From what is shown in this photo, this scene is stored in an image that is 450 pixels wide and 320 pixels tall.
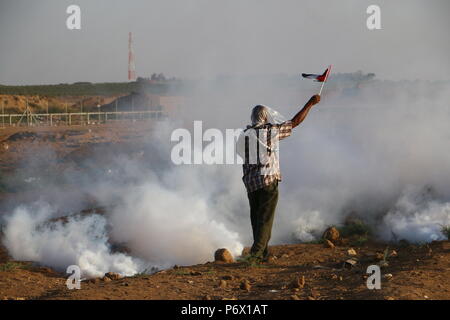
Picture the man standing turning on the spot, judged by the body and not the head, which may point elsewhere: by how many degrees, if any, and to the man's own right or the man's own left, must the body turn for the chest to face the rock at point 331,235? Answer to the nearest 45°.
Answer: approximately 45° to the man's own right

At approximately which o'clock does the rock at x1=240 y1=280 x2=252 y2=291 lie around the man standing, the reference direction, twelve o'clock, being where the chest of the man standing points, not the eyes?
The rock is roughly at 6 o'clock from the man standing.

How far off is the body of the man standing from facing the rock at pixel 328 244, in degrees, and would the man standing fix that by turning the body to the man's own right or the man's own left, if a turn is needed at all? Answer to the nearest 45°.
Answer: approximately 45° to the man's own right

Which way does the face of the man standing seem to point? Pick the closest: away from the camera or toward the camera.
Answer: away from the camera

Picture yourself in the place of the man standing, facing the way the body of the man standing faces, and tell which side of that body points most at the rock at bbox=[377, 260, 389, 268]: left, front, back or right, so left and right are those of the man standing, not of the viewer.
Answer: right

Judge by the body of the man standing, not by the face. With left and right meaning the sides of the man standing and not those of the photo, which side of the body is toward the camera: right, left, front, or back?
back

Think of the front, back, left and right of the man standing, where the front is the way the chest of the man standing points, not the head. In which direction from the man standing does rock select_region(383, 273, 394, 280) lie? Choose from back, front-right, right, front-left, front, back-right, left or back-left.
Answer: back-right

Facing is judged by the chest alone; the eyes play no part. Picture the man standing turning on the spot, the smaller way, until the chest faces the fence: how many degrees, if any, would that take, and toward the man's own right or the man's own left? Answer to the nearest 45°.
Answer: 0° — they already face it
